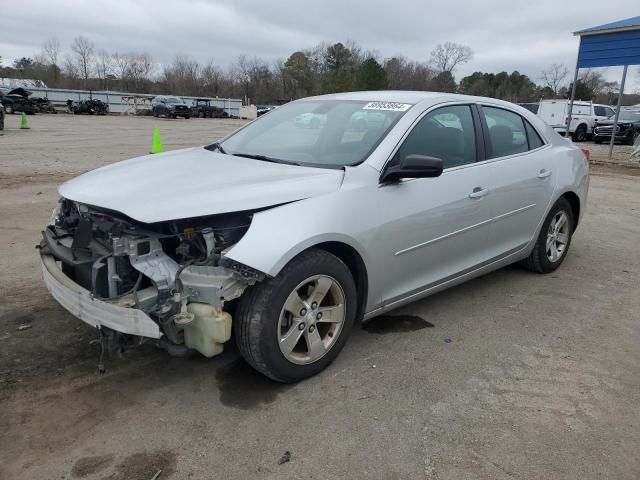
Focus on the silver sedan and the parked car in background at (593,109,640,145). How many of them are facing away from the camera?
0

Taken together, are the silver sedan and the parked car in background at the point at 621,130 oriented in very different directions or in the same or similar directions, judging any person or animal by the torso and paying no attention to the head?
same or similar directions

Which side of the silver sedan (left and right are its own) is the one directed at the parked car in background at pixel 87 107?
right

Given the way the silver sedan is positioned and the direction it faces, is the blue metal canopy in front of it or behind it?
behind

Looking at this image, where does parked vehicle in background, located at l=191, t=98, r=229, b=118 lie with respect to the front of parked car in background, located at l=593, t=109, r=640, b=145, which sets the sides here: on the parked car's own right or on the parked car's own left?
on the parked car's own right

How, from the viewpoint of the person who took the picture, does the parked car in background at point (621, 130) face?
facing the viewer and to the left of the viewer

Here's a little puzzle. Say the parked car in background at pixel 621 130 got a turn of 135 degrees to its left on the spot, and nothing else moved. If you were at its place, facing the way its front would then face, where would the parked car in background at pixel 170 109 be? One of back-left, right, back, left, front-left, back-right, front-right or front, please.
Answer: back

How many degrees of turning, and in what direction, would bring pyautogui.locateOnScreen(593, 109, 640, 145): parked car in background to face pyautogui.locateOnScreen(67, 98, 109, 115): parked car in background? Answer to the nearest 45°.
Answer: approximately 45° to its right

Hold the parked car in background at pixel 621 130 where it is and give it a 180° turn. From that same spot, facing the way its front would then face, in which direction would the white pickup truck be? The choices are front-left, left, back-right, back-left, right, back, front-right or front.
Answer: left
